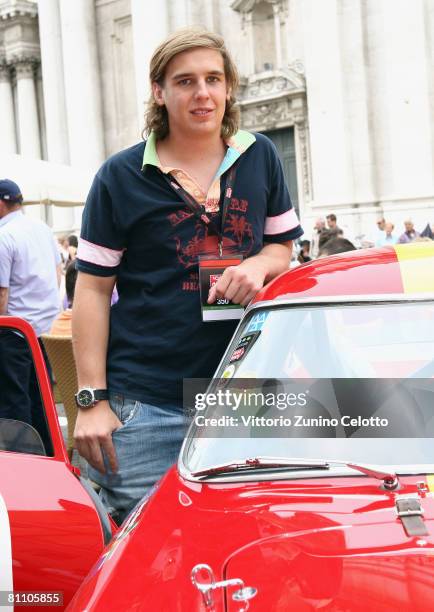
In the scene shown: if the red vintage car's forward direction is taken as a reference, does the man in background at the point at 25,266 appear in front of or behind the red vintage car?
behind

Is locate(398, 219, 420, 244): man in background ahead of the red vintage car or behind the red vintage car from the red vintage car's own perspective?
behind

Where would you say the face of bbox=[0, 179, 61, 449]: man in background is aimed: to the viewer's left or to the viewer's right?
to the viewer's left

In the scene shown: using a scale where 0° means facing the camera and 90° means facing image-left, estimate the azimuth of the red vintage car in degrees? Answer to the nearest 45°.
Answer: approximately 0°
